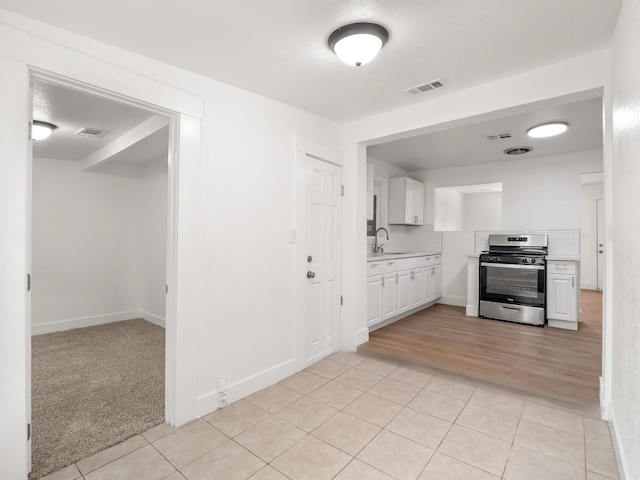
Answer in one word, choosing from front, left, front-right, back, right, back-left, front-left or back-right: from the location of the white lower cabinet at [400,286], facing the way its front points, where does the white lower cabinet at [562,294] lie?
front-left

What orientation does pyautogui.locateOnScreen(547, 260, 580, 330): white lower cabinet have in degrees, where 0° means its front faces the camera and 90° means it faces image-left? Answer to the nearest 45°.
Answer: approximately 0°

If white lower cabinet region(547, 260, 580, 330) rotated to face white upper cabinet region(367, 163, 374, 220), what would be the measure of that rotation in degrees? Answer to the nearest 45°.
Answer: approximately 45° to its right

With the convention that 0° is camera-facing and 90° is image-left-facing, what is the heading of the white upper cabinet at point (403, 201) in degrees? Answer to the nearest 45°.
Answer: approximately 315°

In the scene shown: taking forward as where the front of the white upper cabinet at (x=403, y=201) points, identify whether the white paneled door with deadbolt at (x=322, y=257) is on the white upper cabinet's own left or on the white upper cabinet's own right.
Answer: on the white upper cabinet's own right

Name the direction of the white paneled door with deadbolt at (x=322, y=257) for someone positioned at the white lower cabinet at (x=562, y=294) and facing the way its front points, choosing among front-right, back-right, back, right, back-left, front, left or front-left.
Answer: front-right

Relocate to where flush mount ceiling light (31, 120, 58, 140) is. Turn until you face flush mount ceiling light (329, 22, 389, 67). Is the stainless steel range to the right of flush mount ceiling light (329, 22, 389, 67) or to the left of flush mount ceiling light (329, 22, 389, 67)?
left

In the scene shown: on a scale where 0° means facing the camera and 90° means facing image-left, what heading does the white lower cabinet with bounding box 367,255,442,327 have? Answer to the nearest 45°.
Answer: approximately 315°

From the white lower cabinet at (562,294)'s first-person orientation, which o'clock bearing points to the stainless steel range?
The stainless steel range is roughly at 3 o'clock from the white lower cabinet.
